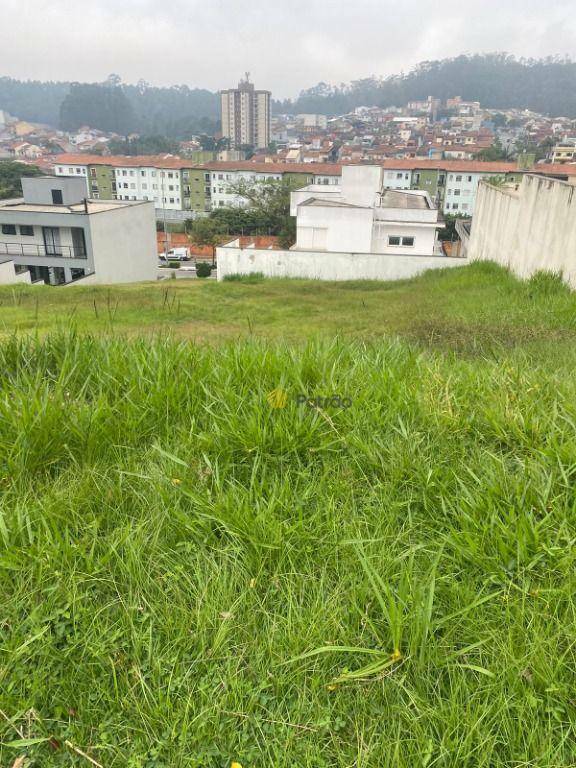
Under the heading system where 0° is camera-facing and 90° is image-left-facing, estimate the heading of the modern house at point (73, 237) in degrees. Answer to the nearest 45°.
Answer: approximately 45°

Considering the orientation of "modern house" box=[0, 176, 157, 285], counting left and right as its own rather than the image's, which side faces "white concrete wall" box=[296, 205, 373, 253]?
left

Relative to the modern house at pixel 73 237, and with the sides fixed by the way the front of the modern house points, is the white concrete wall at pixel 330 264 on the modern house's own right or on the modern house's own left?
on the modern house's own left

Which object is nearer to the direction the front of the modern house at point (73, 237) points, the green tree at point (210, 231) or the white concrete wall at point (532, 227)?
the white concrete wall

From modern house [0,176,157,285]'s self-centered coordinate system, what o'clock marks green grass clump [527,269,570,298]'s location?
The green grass clump is roughly at 10 o'clock from the modern house.

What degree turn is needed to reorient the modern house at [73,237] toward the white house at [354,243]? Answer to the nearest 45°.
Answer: approximately 90° to its left

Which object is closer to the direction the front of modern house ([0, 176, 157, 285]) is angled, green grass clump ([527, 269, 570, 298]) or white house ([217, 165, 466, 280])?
the green grass clump
